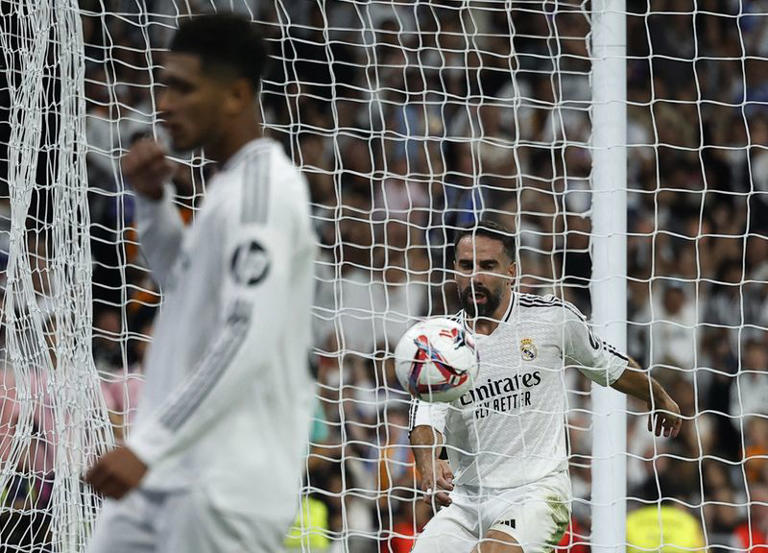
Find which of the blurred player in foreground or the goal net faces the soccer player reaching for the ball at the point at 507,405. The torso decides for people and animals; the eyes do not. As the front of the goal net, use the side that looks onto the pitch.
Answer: the goal net

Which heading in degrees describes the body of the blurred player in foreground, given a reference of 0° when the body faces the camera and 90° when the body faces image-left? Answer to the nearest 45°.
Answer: approximately 90°

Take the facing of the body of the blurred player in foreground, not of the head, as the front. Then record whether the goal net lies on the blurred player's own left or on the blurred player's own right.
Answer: on the blurred player's own right

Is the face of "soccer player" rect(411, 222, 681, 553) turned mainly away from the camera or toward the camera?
toward the camera

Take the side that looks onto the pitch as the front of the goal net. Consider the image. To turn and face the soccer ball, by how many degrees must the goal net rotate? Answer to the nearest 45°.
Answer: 0° — it already faces it
